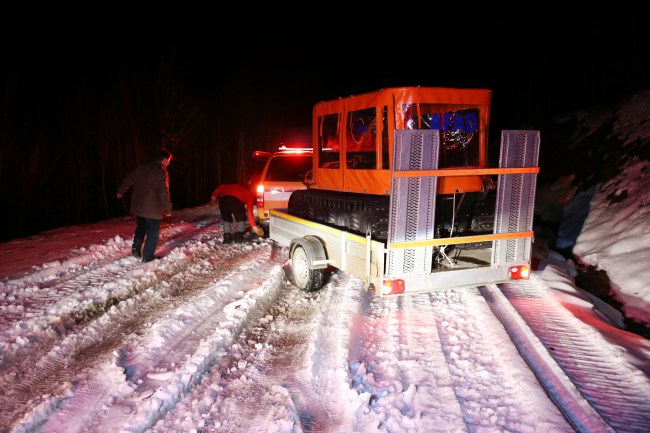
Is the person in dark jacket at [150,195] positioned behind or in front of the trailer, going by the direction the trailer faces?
in front

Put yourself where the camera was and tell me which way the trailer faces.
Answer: facing away from the viewer and to the left of the viewer
